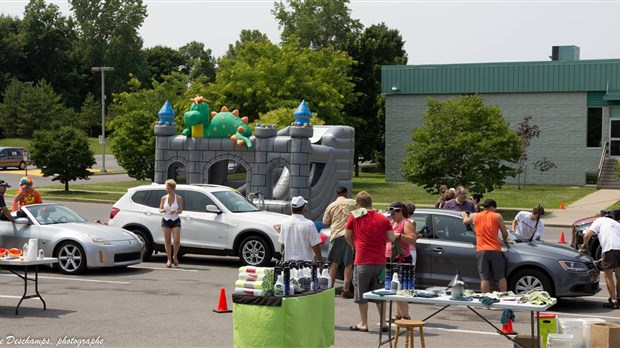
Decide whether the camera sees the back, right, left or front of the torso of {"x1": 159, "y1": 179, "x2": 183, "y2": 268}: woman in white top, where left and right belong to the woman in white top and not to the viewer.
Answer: front

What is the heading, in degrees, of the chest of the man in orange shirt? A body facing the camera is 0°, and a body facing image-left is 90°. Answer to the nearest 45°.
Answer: approximately 180°

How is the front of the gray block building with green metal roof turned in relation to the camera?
facing the viewer

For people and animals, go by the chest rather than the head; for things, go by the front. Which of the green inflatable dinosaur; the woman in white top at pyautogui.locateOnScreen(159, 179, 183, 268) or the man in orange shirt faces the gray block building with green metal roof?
the man in orange shirt

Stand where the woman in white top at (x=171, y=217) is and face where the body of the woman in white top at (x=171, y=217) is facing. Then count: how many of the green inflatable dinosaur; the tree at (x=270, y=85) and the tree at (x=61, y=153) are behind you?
3

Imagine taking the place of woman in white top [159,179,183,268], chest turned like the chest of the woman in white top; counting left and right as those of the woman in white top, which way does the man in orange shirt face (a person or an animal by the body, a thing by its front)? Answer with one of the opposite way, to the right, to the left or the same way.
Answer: the opposite way

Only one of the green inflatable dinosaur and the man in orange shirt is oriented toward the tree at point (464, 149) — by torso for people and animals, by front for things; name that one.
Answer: the man in orange shirt

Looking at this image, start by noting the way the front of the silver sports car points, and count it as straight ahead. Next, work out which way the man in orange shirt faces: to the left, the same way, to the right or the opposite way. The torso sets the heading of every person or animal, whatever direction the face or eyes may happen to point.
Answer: to the left

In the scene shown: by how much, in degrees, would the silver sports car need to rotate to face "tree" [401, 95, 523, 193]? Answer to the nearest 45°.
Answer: approximately 90° to its left

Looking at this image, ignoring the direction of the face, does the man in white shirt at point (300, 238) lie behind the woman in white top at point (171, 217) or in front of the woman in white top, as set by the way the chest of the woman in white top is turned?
in front

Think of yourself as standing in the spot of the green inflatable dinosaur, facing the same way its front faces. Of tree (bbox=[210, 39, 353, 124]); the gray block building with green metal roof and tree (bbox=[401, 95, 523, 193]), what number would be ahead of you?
0

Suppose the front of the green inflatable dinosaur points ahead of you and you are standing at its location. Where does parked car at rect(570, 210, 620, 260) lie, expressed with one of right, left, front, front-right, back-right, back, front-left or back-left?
left

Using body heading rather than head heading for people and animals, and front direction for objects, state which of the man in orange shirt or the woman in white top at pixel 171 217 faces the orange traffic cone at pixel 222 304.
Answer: the woman in white top

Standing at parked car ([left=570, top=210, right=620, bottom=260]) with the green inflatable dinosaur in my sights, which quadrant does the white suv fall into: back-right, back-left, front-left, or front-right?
front-left

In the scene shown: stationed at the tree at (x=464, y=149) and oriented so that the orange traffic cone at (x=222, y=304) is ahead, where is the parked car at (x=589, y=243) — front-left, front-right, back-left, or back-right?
front-left

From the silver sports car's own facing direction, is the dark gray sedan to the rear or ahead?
ahead

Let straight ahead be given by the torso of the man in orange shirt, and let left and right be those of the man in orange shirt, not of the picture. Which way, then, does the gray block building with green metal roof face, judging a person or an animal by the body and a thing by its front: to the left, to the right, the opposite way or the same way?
the opposite way
